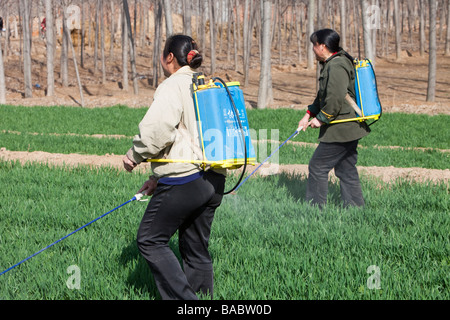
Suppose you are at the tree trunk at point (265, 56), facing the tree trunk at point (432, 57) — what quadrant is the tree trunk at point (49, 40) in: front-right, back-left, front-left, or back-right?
back-left

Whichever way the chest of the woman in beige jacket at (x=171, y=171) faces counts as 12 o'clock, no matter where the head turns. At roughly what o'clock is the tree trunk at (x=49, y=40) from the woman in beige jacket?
The tree trunk is roughly at 1 o'clock from the woman in beige jacket.

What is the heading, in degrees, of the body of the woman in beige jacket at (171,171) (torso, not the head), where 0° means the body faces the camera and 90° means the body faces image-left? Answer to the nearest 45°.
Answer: approximately 135°

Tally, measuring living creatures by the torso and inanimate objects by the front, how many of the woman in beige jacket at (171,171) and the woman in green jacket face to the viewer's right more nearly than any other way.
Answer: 0

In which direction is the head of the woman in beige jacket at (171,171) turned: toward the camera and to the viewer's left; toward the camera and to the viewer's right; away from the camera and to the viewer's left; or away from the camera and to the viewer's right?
away from the camera and to the viewer's left

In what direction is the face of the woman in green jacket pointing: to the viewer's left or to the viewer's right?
to the viewer's left

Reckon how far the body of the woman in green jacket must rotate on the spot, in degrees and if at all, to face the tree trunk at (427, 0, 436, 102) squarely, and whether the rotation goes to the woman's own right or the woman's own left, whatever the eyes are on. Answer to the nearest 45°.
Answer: approximately 90° to the woman's own right

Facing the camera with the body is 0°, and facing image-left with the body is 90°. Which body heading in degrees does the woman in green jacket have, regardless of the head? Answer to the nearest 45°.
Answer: approximately 90°

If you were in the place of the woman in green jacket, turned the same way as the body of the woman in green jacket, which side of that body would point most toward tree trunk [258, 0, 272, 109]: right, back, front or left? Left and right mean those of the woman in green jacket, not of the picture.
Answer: right
